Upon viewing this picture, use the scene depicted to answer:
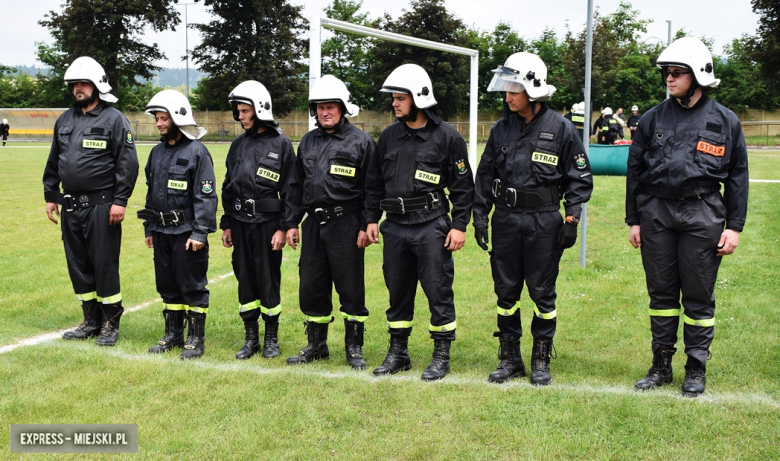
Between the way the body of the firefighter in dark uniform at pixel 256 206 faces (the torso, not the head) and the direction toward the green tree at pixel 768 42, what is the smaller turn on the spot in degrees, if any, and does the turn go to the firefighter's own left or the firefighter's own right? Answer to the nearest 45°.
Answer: approximately 180°

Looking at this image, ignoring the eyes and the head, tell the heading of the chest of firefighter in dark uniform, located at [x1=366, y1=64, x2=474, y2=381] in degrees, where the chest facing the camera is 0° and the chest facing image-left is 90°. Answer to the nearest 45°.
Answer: approximately 45°

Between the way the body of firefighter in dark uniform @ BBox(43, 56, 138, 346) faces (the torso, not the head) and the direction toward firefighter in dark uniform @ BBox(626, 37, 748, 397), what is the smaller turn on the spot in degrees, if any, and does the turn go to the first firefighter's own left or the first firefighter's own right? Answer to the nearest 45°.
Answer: approximately 90° to the first firefighter's own left

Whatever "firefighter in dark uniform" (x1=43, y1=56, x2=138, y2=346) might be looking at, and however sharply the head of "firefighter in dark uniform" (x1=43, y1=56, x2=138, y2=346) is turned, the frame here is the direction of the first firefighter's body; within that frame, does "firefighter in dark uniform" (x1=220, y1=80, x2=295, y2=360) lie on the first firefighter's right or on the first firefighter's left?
on the first firefighter's left

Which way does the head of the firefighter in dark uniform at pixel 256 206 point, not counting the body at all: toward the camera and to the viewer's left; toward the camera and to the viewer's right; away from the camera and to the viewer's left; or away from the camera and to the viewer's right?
toward the camera and to the viewer's left

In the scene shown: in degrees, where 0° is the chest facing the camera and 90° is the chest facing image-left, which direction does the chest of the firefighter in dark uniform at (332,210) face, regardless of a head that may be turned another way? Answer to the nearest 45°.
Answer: approximately 45°

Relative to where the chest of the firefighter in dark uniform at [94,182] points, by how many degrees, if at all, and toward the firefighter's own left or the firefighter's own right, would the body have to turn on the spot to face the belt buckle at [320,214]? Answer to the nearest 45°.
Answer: approximately 90° to the firefighter's own left
